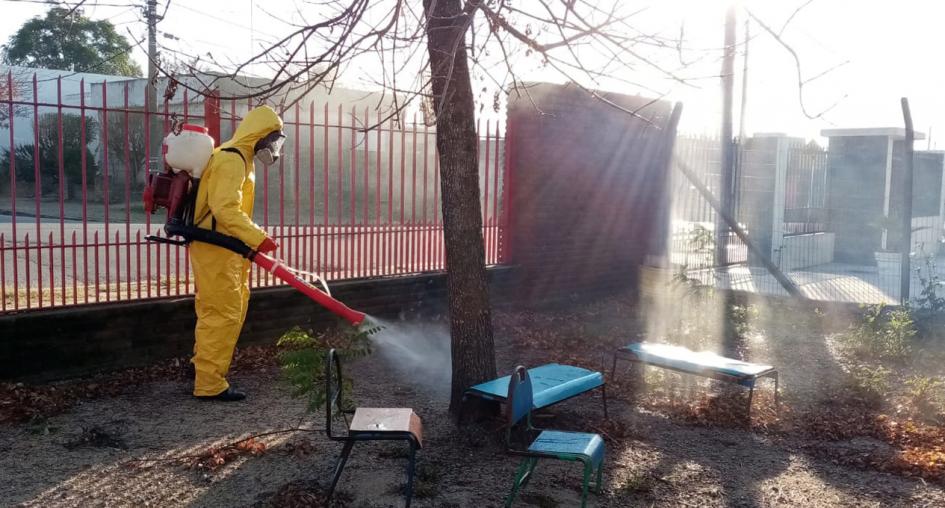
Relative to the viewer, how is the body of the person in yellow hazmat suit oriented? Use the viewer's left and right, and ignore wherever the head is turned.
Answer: facing to the right of the viewer

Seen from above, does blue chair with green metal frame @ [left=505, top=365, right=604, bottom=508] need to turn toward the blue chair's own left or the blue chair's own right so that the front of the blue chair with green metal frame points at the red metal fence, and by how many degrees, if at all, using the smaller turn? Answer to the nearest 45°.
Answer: approximately 135° to the blue chair's own left

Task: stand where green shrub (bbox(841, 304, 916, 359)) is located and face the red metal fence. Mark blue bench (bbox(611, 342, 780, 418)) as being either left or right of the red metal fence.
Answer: left

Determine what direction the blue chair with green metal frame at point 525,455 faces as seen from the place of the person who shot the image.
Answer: facing to the right of the viewer

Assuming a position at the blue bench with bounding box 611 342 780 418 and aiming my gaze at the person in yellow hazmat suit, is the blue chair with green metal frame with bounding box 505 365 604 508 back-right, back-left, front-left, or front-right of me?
front-left

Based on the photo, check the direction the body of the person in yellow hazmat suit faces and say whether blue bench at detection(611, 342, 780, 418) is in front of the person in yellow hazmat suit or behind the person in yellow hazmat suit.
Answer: in front

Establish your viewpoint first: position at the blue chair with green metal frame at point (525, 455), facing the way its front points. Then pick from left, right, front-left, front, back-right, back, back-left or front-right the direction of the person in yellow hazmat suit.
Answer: back-left

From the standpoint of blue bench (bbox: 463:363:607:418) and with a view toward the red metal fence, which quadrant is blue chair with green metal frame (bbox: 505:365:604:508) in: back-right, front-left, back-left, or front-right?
back-left

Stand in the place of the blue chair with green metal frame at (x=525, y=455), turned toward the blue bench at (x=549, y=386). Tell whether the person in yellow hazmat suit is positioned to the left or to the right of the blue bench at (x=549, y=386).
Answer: left

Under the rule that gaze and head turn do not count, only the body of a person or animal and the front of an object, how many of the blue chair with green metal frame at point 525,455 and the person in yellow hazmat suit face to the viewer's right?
2

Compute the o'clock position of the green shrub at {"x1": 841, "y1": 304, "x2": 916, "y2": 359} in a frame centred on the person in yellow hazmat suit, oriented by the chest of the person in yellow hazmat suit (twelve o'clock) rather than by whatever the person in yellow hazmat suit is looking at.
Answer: The green shrub is roughly at 12 o'clock from the person in yellow hazmat suit.

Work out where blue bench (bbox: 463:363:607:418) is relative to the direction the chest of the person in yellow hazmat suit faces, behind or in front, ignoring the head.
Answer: in front

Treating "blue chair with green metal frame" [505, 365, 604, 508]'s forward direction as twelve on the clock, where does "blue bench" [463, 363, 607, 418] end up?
The blue bench is roughly at 9 o'clock from the blue chair with green metal frame.

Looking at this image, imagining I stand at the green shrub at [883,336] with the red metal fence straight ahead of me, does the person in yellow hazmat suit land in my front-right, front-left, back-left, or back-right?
front-left

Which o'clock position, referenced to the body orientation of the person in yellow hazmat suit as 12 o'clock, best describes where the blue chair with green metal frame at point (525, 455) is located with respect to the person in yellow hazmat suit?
The blue chair with green metal frame is roughly at 2 o'clock from the person in yellow hazmat suit.
